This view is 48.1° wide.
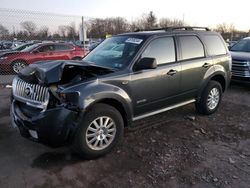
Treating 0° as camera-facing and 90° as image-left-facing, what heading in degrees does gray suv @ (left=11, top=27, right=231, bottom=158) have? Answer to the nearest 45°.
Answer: approximately 45°

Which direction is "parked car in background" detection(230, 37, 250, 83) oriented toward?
toward the camera

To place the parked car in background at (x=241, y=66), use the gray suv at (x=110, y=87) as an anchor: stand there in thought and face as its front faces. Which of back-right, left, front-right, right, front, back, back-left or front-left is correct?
back

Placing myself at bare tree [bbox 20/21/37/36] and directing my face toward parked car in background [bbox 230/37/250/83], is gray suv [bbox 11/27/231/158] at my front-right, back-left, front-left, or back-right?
front-right

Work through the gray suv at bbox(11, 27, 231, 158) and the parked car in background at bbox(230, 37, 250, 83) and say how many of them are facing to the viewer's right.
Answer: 0

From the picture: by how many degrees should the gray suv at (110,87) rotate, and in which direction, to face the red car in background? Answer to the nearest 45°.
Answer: approximately 90° to its right

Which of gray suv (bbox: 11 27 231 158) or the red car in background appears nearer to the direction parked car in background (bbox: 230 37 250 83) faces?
the gray suv

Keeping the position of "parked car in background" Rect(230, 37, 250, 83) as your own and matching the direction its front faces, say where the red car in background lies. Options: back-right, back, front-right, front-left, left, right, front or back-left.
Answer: right
